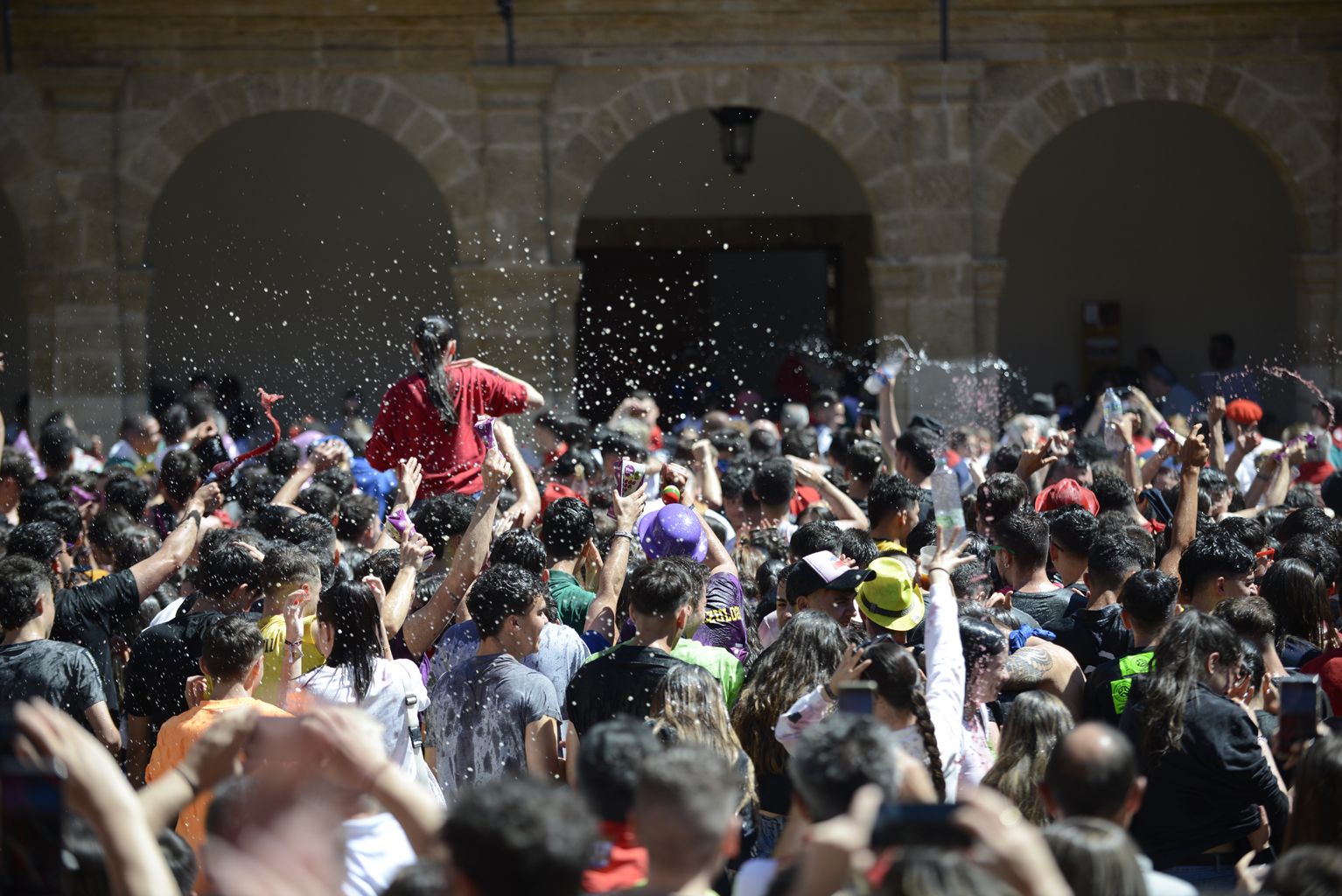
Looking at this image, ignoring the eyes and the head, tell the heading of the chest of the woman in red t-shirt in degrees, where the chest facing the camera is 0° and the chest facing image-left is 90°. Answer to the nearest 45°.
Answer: approximately 180°

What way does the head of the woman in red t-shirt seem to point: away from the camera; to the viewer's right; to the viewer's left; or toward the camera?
away from the camera
